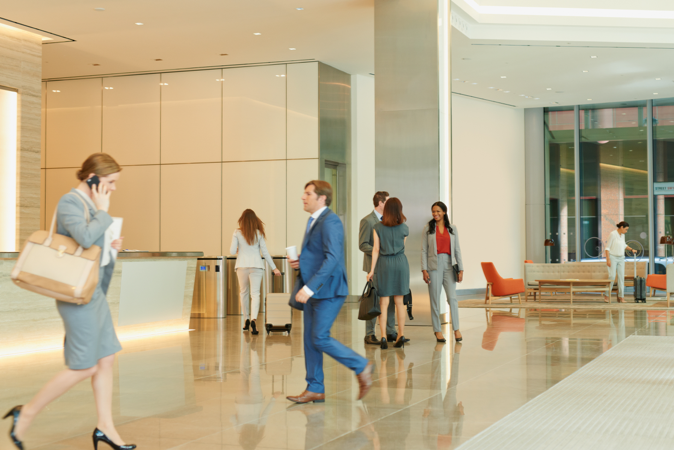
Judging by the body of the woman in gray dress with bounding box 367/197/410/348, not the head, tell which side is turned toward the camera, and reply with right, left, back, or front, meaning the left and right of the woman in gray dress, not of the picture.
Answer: back

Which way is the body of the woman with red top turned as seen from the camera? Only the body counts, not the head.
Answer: toward the camera

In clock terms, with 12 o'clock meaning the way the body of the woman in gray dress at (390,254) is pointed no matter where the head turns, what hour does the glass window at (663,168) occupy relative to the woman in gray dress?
The glass window is roughly at 1 o'clock from the woman in gray dress.

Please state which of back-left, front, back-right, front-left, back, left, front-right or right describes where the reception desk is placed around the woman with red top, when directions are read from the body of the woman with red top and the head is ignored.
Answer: right

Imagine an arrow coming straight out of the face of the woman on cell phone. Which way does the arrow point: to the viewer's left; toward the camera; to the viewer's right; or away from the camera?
to the viewer's right

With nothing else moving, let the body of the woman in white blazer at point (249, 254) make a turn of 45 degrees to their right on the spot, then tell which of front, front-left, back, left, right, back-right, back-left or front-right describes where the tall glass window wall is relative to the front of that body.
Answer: front

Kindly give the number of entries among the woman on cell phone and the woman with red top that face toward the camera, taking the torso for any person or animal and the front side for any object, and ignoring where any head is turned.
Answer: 1

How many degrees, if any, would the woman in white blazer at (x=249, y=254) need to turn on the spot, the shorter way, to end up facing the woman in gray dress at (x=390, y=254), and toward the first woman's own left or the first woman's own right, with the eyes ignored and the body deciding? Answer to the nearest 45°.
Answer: approximately 135° to the first woman's own right

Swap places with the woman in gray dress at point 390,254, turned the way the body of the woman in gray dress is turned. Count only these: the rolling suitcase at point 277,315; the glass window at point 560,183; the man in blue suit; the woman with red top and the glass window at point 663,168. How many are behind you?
1

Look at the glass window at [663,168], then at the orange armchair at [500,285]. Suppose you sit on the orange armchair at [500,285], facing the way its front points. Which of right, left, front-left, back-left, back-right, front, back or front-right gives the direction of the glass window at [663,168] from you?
front-left

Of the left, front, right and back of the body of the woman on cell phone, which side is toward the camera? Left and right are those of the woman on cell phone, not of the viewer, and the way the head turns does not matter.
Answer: right
